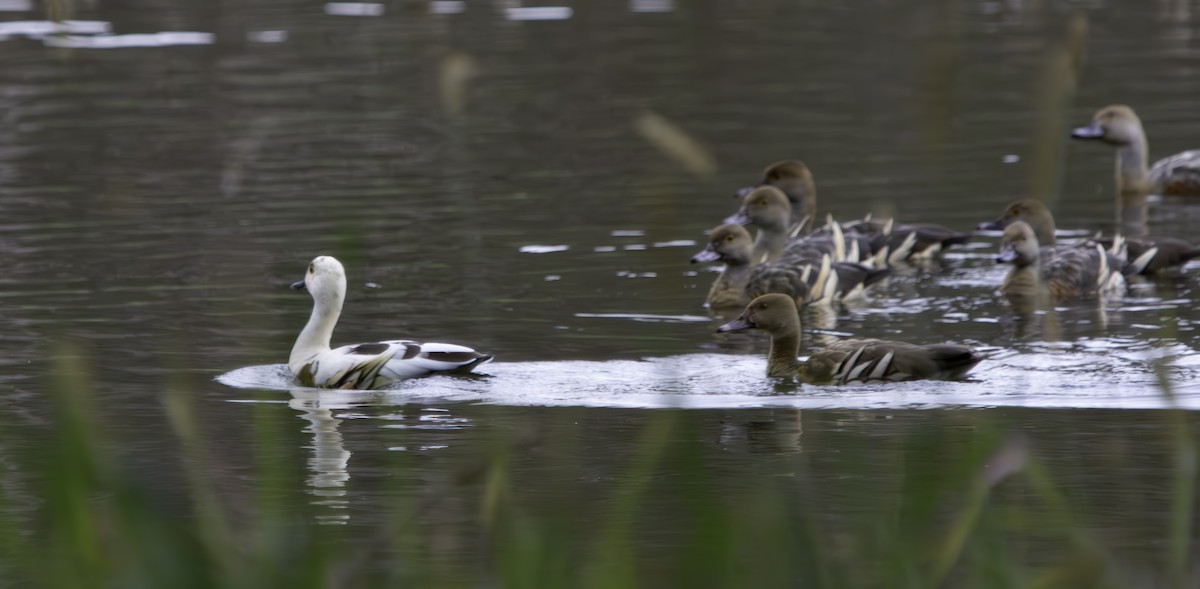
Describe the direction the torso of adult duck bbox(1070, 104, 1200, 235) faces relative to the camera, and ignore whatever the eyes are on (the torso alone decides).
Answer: to the viewer's left

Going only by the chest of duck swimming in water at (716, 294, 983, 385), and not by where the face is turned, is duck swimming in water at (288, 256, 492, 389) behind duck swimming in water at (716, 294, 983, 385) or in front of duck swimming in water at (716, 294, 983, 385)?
in front

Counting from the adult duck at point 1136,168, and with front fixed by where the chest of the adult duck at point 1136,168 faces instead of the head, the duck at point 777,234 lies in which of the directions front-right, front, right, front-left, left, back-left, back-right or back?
front-left

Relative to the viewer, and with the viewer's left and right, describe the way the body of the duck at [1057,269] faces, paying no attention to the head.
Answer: facing the viewer and to the left of the viewer

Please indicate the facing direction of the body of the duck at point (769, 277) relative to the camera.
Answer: to the viewer's left

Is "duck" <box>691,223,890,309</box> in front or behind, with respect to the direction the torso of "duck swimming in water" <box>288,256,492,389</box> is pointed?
behind

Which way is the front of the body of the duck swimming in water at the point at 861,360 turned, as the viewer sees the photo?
to the viewer's left

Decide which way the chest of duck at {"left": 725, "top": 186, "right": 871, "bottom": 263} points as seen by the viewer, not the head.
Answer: to the viewer's left

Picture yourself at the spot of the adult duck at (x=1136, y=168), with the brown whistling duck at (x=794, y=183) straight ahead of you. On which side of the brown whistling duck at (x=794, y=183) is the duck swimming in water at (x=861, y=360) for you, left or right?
left

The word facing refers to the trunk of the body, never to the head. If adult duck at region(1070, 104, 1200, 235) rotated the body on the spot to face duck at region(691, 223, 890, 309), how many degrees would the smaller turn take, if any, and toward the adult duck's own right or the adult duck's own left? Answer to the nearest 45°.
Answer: approximately 45° to the adult duck's own left
